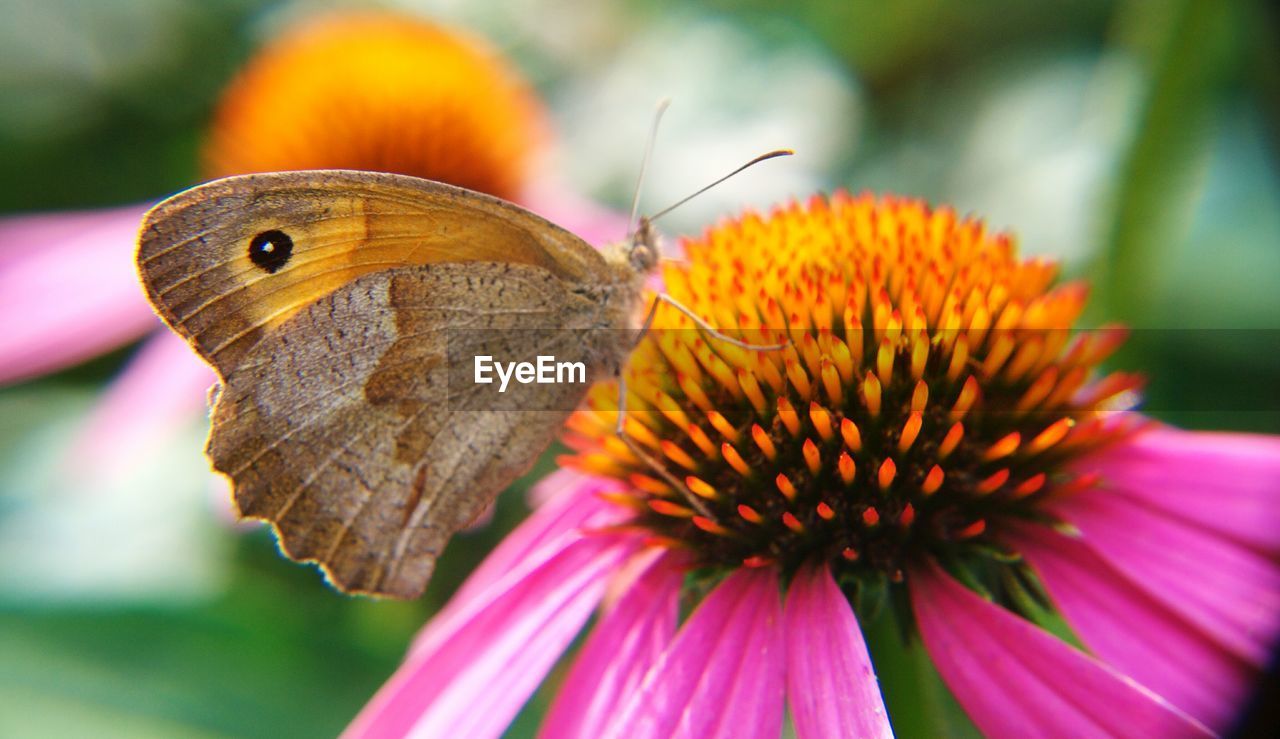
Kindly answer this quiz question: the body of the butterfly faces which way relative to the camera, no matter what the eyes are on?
to the viewer's right
